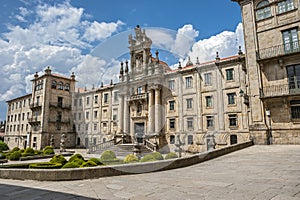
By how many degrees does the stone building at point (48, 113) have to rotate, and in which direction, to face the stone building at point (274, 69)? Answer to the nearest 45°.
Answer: approximately 90° to its left

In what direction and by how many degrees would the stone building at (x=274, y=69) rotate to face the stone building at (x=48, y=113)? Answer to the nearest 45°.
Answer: approximately 45° to its right

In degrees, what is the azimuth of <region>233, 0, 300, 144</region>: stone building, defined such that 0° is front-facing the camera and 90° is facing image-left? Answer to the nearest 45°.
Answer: approximately 45°

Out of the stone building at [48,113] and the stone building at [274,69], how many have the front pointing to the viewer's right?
0

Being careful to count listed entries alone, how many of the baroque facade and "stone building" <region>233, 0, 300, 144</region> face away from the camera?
0

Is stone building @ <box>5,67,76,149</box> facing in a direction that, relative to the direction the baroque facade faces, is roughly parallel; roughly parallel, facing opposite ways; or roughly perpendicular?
roughly parallel

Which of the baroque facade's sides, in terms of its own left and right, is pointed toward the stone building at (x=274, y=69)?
left
